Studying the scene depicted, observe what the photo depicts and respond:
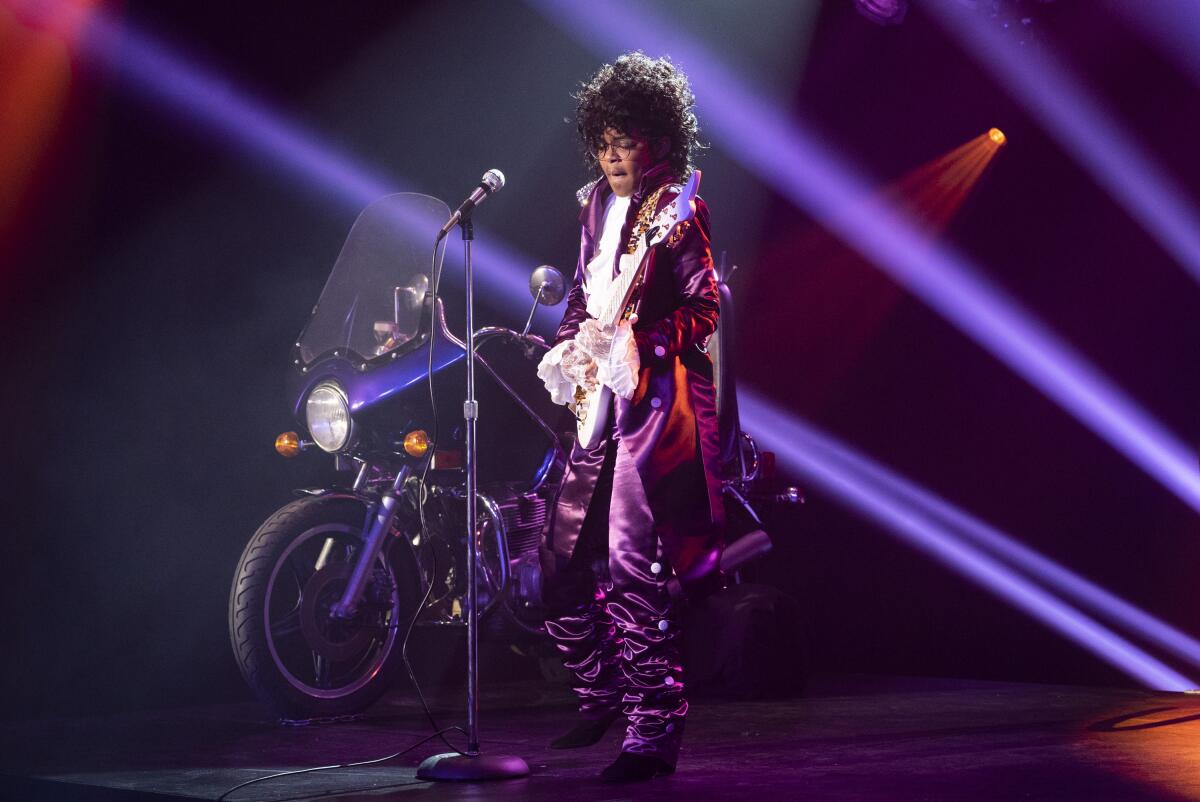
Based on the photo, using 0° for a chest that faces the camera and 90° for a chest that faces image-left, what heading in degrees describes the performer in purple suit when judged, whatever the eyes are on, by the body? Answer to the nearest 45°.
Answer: approximately 45°

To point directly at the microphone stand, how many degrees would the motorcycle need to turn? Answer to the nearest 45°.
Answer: approximately 45° to its left

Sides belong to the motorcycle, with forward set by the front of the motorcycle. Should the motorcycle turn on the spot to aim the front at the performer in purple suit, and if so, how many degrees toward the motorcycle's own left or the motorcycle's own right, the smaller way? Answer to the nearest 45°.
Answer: approximately 90° to the motorcycle's own left

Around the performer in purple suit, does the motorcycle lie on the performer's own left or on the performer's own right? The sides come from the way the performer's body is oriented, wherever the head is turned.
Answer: on the performer's own right

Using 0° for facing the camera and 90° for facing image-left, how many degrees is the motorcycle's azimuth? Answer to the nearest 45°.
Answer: approximately 45°
